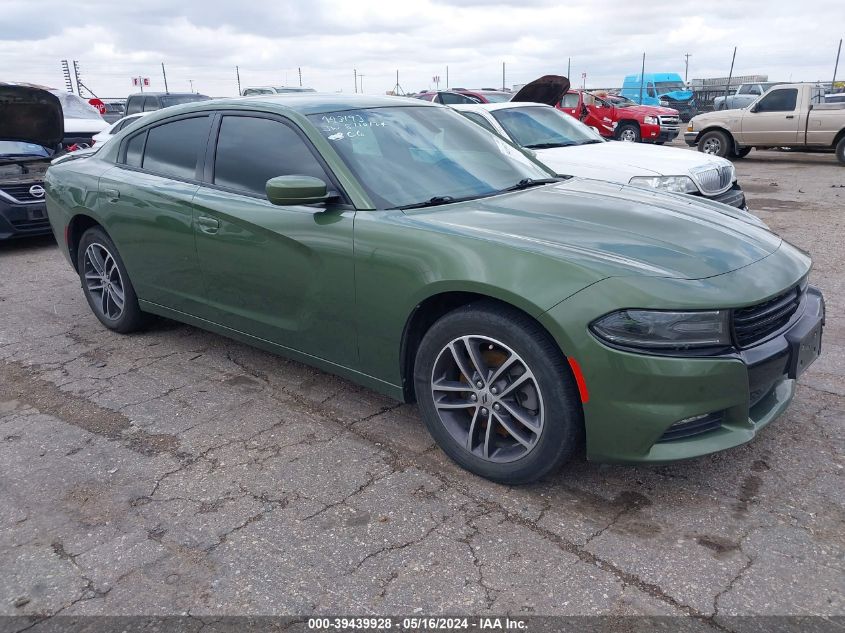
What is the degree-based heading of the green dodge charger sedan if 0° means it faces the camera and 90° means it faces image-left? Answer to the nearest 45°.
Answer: approximately 315°
